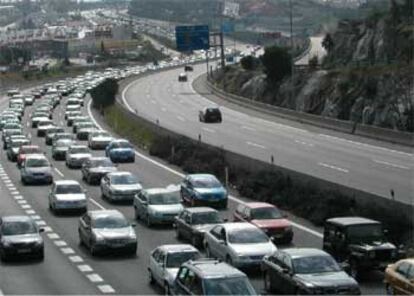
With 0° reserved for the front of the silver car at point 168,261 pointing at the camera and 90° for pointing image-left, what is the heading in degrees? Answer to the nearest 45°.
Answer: approximately 315°

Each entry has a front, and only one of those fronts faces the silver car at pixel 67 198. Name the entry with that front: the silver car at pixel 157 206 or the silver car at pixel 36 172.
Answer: the silver car at pixel 36 172

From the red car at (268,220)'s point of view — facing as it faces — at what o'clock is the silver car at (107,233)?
The silver car is roughly at 4 o'clock from the red car.

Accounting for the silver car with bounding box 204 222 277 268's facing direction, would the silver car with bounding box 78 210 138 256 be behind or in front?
behind

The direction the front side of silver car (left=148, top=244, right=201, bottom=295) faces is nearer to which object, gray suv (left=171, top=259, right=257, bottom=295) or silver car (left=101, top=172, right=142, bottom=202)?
the gray suv

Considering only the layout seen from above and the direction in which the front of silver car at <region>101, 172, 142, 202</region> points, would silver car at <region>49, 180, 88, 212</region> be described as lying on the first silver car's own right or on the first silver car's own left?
on the first silver car's own right

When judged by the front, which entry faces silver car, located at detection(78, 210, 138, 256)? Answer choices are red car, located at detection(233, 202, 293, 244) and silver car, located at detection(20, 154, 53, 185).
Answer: silver car, located at detection(20, 154, 53, 185)

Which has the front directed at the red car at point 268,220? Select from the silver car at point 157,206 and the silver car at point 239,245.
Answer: the silver car at point 157,206

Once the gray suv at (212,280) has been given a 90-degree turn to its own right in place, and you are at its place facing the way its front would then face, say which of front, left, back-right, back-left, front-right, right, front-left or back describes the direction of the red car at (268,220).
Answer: back-right

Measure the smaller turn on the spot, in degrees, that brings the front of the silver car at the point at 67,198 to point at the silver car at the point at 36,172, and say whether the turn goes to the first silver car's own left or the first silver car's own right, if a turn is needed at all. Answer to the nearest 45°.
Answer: approximately 180°

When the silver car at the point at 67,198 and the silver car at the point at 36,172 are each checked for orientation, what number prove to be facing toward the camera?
2
